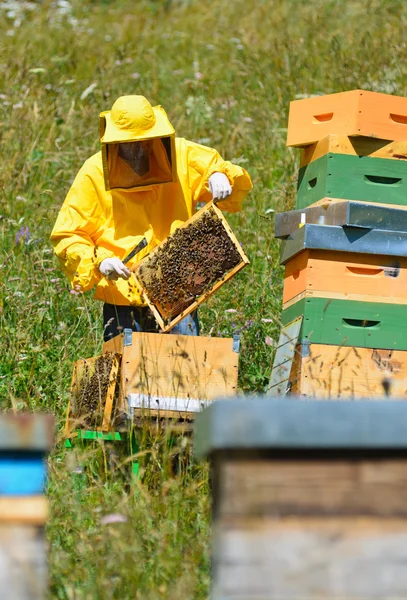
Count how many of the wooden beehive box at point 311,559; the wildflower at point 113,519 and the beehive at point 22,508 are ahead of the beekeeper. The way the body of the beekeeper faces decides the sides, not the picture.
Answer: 3

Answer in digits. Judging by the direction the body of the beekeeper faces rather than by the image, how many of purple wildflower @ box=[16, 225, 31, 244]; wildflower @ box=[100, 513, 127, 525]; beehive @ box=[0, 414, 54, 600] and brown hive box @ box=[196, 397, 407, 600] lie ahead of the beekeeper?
3

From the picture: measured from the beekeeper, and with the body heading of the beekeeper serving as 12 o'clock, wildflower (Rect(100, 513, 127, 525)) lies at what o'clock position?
The wildflower is roughly at 12 o'clock from the beekeeper.

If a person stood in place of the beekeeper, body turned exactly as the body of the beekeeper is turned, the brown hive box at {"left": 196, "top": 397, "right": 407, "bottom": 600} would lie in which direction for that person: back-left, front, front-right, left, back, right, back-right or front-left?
front

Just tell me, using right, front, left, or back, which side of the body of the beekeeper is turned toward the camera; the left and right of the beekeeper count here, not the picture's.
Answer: front

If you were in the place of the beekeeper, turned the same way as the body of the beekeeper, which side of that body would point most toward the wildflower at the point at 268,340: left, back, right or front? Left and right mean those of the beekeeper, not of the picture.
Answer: left

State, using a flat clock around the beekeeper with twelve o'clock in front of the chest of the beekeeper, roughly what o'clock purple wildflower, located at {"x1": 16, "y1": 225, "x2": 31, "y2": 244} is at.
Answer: The purple wildflower is roughly at 5 o'clock from the beekeeper.

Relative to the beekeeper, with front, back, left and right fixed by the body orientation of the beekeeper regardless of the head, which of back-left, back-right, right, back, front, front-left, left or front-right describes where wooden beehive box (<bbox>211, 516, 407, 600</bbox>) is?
front

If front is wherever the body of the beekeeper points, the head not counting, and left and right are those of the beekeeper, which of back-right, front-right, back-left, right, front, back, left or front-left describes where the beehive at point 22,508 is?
front
